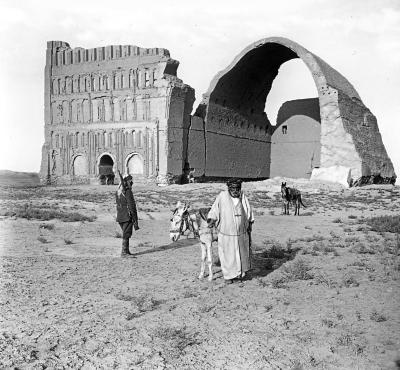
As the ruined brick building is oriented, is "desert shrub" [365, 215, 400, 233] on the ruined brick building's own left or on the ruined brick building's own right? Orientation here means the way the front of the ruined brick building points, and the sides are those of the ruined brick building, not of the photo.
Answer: on the ruined brick building's own left

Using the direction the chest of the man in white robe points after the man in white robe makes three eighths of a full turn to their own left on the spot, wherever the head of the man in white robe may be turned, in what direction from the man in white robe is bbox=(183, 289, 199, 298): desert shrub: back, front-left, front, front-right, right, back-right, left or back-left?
back

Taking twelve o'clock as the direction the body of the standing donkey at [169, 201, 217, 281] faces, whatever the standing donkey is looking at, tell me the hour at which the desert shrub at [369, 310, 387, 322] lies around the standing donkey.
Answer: The desert shrub is roughly at 9 o'clock from the standing donkey.

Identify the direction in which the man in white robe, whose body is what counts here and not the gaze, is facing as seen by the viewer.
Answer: toward the camera

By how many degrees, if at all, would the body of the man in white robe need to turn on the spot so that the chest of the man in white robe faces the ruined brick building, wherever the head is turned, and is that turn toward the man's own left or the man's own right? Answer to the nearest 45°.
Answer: approximately 180°

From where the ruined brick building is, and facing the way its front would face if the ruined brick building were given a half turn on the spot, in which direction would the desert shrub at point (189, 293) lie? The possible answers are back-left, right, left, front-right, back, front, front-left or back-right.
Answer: back-right

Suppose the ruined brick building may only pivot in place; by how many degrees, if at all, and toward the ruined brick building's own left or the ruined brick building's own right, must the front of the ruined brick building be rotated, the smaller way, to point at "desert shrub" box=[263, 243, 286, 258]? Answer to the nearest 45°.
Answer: approximately 45° to the ruined brick building's own left

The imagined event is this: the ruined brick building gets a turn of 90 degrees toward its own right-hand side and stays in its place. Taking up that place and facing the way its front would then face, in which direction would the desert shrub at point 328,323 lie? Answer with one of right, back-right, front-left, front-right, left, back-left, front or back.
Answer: back-left

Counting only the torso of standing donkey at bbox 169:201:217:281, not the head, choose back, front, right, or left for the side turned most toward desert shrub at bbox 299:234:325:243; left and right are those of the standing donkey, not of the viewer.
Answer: back

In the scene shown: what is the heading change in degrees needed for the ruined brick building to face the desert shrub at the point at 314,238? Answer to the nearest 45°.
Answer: approximately 45° to its left

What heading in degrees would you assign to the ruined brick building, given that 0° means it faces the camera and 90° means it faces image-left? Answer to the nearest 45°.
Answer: approximately 45°

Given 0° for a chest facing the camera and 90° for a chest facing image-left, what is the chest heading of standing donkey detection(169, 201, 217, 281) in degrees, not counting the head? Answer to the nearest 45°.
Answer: approximately 45°

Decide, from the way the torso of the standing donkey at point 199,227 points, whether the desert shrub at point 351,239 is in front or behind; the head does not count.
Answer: behind

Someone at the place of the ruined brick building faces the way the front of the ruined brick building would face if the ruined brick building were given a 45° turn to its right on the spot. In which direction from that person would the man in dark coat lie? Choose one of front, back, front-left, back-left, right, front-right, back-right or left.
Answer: left
